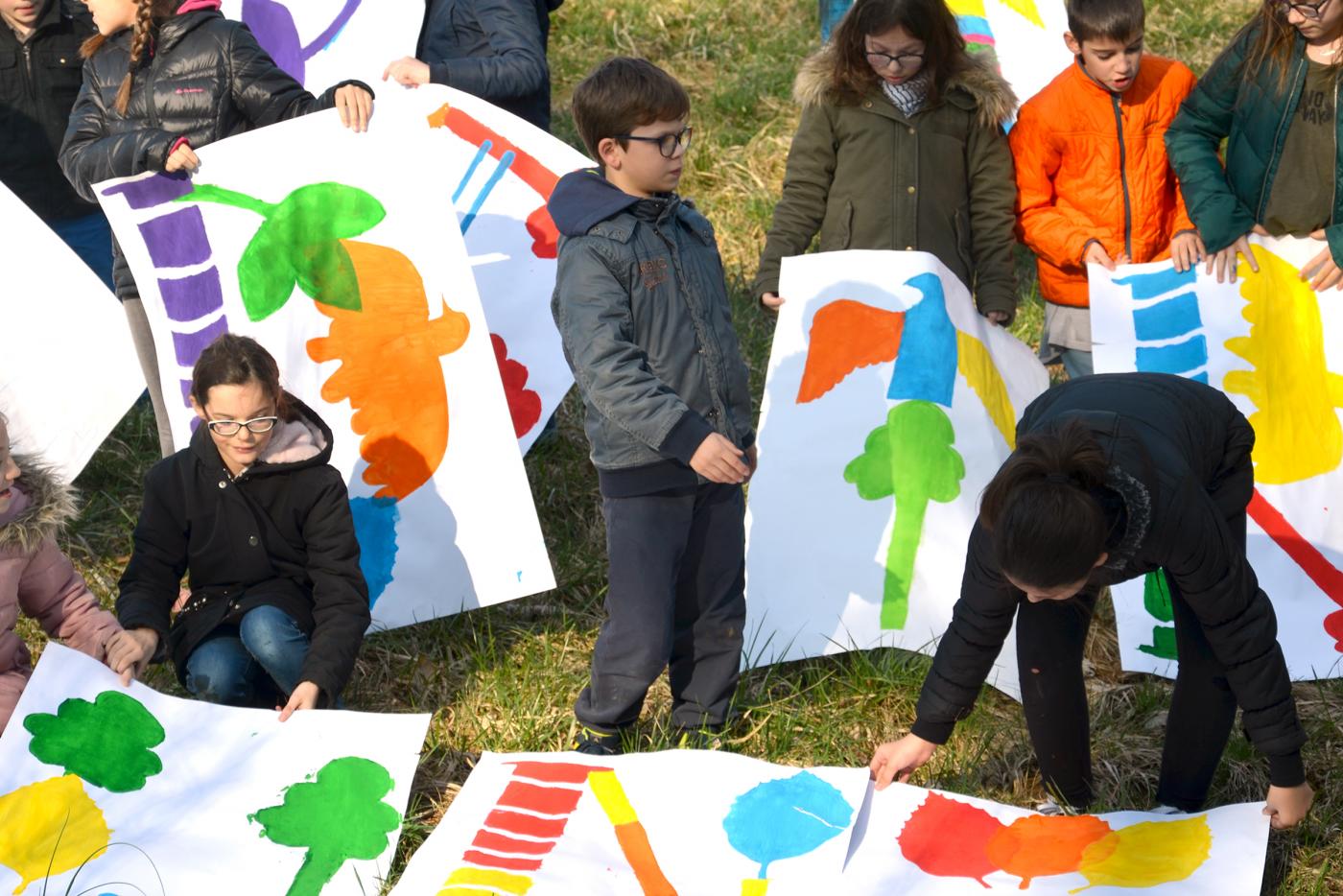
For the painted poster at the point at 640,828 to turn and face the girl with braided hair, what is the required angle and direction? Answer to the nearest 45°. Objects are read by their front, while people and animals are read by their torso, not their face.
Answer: approximately 135° to its right

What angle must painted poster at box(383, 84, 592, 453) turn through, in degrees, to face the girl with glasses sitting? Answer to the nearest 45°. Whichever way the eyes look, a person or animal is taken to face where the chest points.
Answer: approximately 45° to its right

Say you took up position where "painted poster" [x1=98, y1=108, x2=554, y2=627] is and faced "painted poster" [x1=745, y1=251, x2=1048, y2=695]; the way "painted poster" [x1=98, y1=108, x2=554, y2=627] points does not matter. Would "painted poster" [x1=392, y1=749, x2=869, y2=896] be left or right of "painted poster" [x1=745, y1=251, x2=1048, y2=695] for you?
right

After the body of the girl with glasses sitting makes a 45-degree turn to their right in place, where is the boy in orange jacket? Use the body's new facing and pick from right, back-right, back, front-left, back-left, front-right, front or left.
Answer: back-left

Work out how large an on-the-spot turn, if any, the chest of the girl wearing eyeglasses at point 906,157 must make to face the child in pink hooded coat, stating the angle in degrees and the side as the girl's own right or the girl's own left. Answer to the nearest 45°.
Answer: approximately 45° to the girl's own right

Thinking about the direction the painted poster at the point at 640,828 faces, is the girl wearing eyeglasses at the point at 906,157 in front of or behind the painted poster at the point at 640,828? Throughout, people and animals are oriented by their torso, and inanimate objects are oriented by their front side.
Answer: behind

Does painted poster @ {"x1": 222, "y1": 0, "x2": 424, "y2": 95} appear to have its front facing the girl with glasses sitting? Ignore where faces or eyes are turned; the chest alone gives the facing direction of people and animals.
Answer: yes

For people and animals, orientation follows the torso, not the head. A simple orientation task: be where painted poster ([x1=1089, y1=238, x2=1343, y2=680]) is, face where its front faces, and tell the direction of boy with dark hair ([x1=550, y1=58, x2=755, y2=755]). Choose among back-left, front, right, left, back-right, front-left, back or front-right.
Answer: front-right

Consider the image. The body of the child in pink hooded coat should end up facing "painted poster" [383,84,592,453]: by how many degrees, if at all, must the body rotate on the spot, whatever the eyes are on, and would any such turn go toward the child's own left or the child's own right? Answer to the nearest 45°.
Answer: approximately 90° to the child's own left
